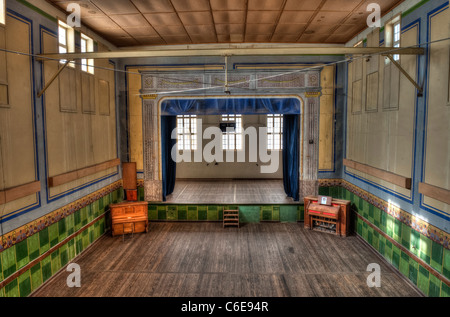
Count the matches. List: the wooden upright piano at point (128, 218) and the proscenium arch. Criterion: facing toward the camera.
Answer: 2

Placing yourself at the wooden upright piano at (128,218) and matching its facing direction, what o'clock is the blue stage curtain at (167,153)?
The blue stage curtain is roughly at 7 o'clock from the wooden upright piano.

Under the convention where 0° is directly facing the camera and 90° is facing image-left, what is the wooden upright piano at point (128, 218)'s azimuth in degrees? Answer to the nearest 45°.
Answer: approximately 0°

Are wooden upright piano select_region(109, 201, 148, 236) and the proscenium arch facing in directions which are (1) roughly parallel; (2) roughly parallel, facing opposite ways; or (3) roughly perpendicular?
roughly parallel

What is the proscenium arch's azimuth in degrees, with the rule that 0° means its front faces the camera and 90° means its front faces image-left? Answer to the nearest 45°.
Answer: approximately 0°

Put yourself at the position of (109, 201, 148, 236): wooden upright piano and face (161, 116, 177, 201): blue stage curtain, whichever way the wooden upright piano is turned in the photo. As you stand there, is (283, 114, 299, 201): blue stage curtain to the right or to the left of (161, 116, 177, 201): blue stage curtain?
right

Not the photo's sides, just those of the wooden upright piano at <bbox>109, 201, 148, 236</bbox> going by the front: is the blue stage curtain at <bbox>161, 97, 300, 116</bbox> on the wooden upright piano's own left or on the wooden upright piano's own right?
on the wooden upright piano's own left
